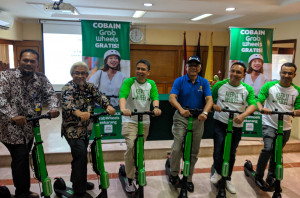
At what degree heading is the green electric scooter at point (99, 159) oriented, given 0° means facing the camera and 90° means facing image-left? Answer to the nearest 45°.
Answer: approximately 315°

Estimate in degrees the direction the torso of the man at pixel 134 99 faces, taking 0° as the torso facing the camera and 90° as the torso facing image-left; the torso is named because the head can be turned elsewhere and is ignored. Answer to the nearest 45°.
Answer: approximately 0°

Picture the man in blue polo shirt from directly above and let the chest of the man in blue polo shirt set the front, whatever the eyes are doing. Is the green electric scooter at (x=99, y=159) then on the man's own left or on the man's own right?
on the man's own right
